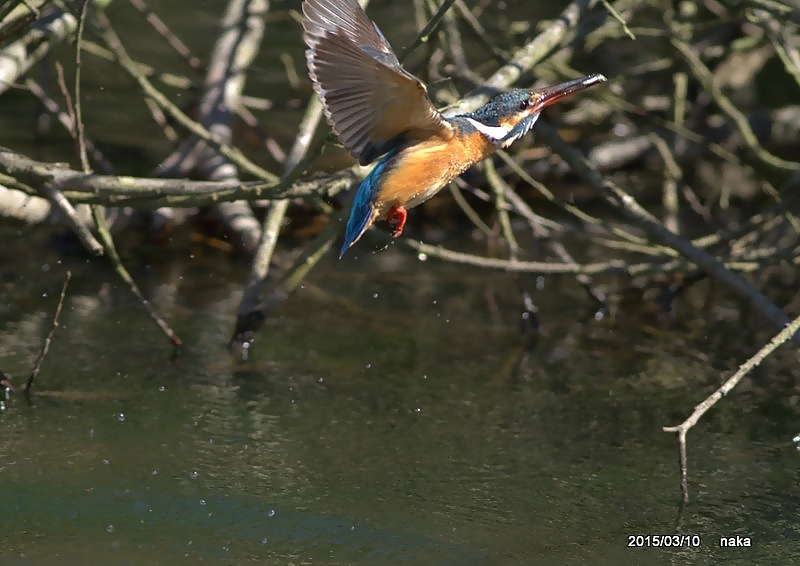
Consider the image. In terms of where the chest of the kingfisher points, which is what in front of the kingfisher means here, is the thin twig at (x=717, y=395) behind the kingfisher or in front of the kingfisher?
in front

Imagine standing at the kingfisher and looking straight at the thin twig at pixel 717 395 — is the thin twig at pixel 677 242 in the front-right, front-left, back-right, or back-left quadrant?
front-left

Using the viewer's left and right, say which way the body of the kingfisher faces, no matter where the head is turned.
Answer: facing to the right of the viewer

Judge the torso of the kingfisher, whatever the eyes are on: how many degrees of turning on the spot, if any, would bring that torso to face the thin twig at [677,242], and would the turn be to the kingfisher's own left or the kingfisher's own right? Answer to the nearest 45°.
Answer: approximately 45° to the kingfisher's own left

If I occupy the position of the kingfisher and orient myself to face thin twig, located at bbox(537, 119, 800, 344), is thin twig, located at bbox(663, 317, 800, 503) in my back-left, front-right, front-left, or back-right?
front-right
